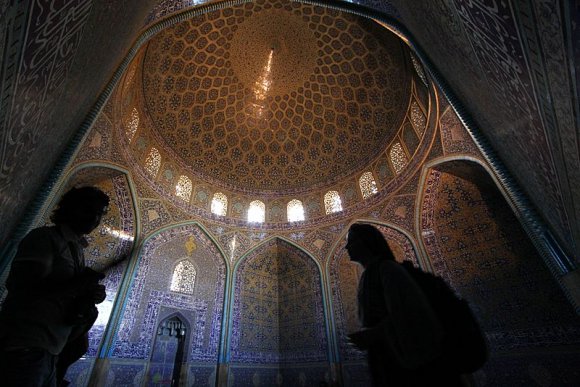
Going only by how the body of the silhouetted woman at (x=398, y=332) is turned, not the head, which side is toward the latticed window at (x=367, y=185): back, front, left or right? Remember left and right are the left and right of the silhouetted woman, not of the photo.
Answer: right

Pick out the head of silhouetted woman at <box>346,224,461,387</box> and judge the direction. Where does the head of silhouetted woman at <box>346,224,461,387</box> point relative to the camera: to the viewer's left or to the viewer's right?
to the viewer's left

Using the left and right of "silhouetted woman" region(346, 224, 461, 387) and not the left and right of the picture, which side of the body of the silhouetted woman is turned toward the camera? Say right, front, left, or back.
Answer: left

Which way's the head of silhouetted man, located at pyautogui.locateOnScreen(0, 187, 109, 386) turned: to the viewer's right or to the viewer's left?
to the viewer's right

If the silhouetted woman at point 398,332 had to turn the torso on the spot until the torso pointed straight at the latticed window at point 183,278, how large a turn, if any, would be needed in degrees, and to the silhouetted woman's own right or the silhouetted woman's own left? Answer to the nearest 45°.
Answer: approximately 45° to the silhouetted woman's own right

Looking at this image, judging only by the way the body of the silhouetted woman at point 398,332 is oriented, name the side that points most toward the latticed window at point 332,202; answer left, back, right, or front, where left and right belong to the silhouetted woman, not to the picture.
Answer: right
